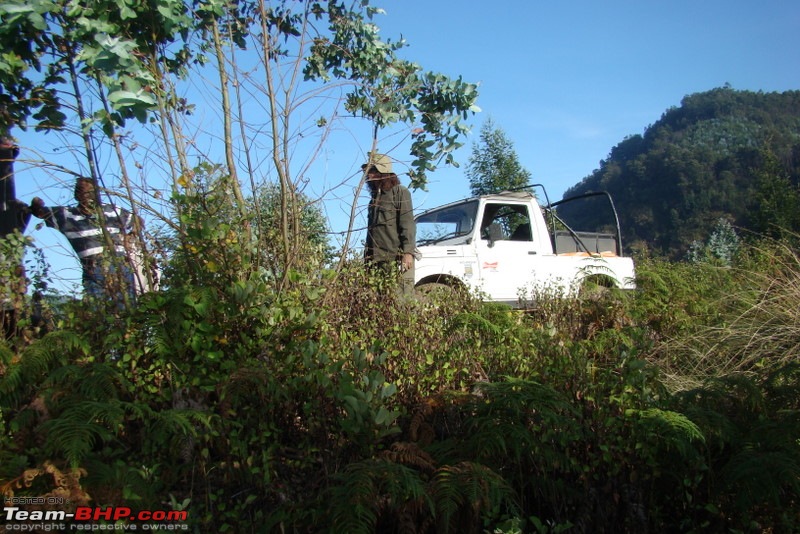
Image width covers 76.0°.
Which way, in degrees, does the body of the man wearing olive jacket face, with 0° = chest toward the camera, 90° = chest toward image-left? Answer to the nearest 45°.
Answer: approximately 45°

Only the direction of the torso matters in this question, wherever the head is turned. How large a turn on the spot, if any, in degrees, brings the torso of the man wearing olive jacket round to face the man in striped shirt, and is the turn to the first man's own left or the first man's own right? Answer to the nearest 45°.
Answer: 0° — they already face them
